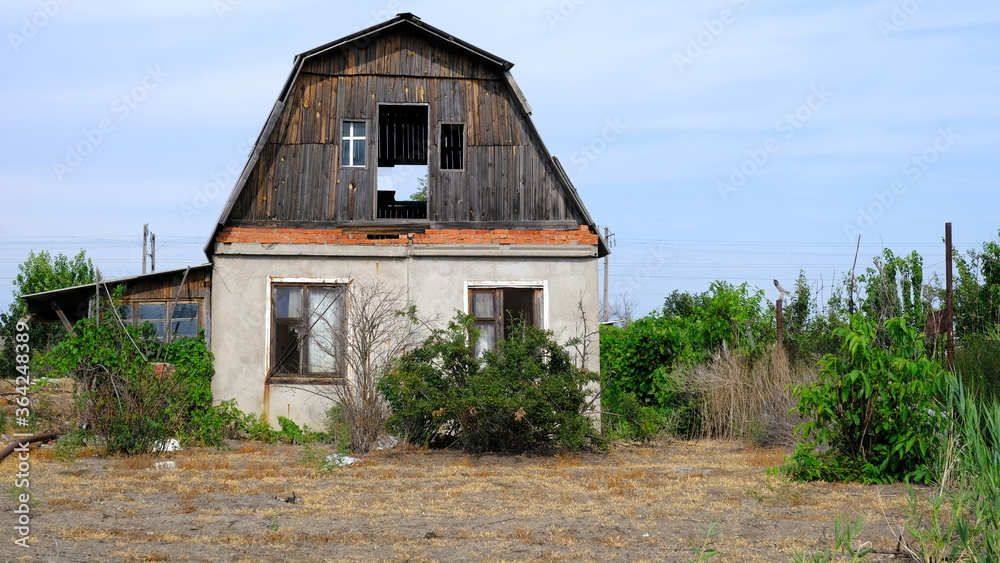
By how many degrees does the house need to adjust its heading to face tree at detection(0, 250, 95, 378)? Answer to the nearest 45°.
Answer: approximately 135° to its right

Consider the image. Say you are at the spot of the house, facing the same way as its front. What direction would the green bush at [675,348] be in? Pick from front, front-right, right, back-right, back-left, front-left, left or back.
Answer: left

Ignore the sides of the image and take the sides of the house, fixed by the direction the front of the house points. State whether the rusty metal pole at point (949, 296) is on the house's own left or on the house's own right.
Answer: on the house's own left

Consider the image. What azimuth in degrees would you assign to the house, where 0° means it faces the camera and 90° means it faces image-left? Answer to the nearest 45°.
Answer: approximately 0°

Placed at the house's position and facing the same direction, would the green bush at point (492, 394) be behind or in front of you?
in front

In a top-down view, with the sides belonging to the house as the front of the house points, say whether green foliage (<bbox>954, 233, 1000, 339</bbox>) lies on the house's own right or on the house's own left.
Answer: on the house's own left
